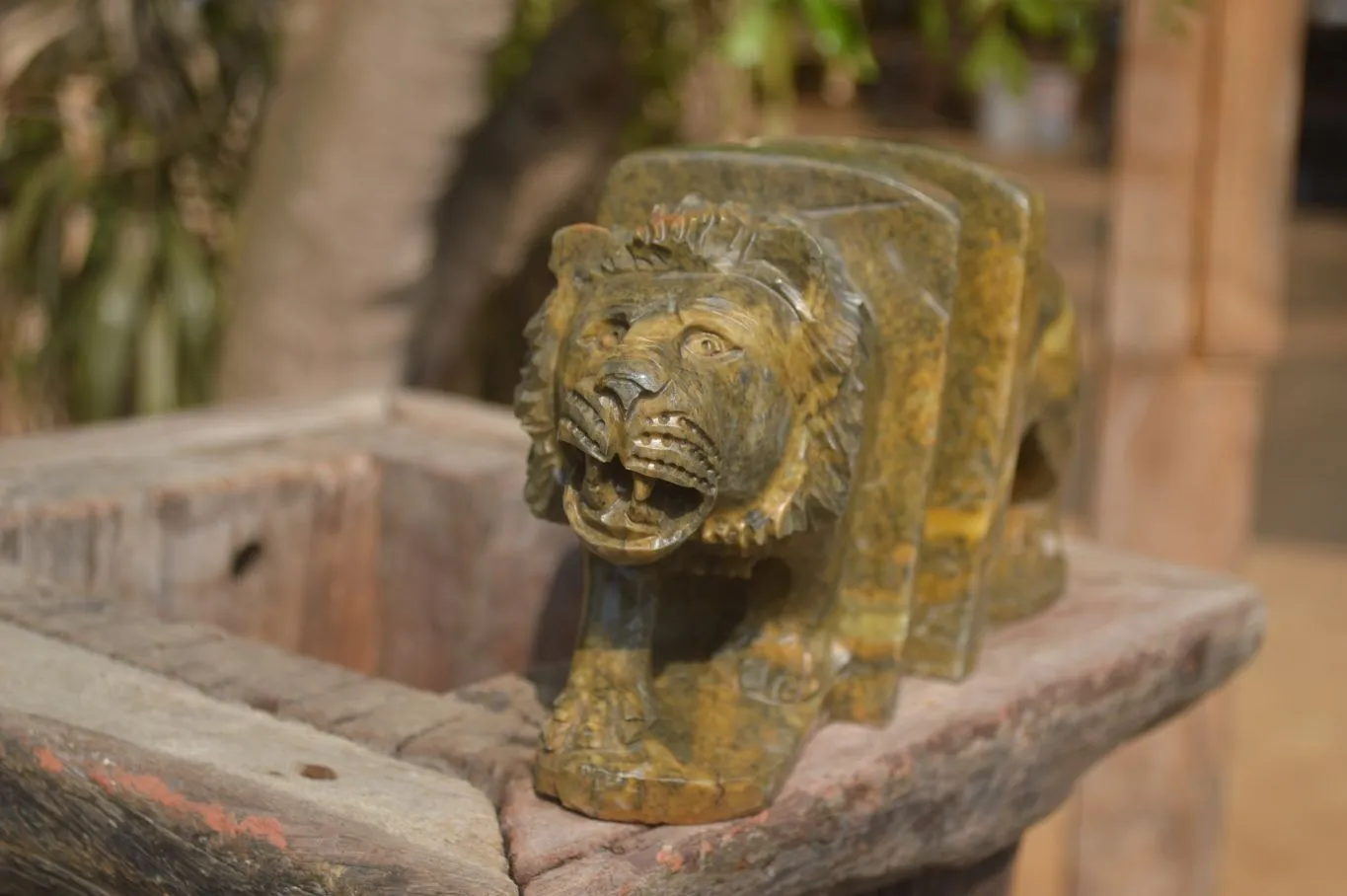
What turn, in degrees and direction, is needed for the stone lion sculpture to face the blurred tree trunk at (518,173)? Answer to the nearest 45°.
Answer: approximately 135° to its right

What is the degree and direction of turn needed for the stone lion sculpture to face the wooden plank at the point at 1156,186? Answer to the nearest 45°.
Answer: approximately 135° to its right

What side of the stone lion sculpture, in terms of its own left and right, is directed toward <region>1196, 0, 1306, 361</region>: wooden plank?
back

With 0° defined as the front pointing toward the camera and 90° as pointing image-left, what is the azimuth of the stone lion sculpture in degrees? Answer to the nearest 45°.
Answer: approximately 45°

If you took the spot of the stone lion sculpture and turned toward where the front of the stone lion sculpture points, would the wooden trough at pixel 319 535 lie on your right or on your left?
on your right
